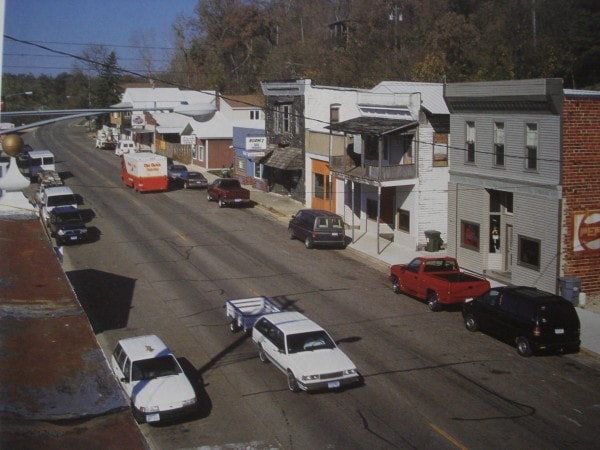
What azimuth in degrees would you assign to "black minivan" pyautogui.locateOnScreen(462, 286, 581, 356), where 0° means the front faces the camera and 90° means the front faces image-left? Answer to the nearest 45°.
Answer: approximately 135°

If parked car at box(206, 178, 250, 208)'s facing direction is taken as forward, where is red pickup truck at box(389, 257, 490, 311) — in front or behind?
behind

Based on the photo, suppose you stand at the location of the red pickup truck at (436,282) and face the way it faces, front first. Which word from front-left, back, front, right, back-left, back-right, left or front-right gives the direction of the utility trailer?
left

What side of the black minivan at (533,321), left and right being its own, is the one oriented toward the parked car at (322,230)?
front

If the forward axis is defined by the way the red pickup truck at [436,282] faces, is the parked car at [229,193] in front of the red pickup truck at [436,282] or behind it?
in front

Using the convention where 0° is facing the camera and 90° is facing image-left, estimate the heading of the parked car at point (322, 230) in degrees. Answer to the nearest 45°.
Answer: approximately 135°

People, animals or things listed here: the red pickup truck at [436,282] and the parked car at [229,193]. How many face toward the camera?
0

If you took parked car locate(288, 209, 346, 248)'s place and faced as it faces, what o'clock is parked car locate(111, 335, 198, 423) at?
parked car locate(111, 335, 198, 423) is roughly at 8 o'clock from parked car locate(288, 209, 346, 248).

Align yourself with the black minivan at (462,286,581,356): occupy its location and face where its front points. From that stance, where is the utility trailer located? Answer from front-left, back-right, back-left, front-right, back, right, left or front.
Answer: front-left

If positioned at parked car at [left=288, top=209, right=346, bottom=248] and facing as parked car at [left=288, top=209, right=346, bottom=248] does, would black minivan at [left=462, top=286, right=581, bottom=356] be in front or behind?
behind

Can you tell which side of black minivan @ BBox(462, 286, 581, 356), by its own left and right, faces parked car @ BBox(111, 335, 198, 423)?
left

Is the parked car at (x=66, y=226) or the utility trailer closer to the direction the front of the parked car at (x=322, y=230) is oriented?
the parked car

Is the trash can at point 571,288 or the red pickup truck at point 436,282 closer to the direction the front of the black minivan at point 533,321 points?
the red pickup truck

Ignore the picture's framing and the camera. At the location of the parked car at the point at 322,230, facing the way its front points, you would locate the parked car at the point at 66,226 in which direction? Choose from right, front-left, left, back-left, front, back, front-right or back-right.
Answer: front-left

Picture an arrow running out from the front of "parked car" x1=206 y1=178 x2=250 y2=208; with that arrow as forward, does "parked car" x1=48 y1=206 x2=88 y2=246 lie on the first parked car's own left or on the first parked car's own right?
on the first parked car's own left
